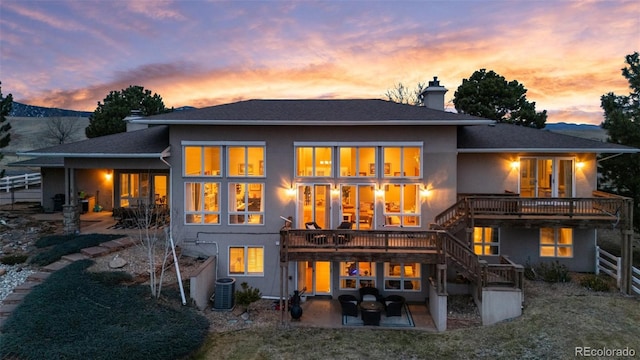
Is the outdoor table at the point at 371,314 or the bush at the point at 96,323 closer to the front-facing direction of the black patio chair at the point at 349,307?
the outdoor table

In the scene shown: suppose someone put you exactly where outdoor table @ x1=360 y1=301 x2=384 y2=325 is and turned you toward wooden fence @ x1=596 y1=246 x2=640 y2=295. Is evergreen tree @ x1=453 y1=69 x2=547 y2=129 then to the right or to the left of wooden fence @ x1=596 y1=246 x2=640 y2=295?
left

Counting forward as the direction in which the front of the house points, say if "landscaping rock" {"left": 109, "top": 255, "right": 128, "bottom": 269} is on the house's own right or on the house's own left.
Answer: on the house's own left

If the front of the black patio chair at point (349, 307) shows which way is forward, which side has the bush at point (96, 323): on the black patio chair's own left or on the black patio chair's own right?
on the black patio chair's own right

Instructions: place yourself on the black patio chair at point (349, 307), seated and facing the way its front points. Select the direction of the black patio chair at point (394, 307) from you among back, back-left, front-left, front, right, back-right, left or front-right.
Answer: front-left

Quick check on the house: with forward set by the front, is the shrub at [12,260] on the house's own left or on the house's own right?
on the house's own left

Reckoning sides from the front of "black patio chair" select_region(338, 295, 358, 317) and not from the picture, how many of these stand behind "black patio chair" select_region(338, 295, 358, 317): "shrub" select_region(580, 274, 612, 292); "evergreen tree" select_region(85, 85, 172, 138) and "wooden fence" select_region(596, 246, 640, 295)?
1

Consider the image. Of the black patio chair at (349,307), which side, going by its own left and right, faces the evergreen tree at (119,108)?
back

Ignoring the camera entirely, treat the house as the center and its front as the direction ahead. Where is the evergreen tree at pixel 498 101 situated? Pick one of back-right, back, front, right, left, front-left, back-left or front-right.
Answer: front-right

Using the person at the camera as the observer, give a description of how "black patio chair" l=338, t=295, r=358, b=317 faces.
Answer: facing the viewer and to the right of the viewer

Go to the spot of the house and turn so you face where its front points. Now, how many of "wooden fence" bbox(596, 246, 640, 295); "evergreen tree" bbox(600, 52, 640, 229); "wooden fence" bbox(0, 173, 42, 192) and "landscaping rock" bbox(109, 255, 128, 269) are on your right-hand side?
2

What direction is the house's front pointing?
away from the camera
